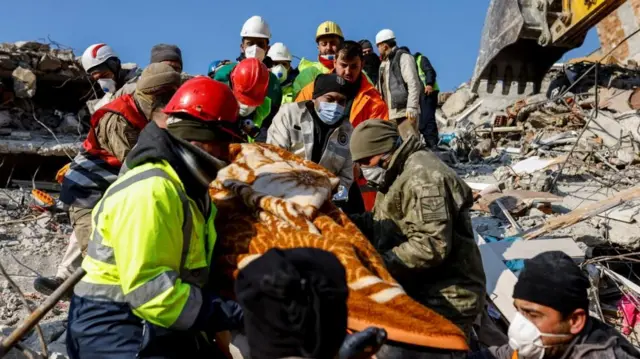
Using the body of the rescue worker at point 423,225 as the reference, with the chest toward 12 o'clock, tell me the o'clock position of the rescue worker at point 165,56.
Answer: the rescue worker at point 165,56 is roughly at 1 o'clock from the rescue worker at point 423,225.

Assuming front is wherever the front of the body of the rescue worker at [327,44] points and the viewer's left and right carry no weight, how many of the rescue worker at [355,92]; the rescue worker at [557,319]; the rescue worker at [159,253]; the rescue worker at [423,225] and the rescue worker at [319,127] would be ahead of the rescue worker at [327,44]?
5

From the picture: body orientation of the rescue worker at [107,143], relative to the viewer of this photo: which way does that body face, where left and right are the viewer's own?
facing to the right of the viewer

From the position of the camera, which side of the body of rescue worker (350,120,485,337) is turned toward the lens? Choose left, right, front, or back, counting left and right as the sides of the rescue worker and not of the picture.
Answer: left

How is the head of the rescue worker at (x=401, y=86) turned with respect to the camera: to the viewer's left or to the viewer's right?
to the viewer's left

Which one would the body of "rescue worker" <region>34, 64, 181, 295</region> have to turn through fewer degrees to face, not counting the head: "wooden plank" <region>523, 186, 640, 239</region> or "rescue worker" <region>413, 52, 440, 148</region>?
the wooden plank

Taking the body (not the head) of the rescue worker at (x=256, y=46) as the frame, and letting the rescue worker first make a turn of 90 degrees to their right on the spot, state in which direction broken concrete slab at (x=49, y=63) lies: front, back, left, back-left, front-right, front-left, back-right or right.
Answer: front-right

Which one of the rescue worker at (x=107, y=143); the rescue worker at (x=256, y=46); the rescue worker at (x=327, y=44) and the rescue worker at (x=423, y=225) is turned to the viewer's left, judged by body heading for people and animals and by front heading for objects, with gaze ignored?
the rescue worker at (x=423, y=225)

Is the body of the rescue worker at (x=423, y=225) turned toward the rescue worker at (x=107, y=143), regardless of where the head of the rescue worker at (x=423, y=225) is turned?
yes

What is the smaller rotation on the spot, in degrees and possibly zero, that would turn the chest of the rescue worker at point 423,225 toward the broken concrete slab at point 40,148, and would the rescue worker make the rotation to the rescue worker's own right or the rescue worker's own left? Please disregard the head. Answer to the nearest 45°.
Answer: approximately 45° to the rescue worker's own right

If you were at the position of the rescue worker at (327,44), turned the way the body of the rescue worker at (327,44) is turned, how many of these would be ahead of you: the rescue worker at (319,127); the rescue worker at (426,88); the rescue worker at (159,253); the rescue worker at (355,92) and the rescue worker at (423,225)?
4

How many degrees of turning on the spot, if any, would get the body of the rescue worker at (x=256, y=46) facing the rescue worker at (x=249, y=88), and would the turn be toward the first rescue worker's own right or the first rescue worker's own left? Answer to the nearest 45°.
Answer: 0° — they already face them

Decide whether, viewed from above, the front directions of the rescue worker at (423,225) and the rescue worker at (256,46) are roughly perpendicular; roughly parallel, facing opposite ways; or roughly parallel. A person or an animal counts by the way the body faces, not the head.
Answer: roughly perpendicular
